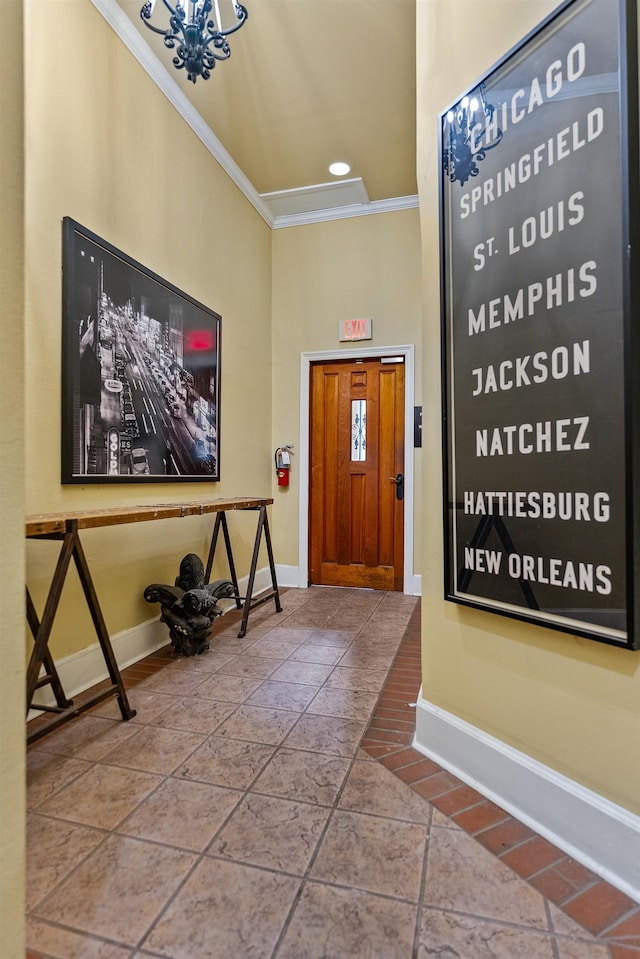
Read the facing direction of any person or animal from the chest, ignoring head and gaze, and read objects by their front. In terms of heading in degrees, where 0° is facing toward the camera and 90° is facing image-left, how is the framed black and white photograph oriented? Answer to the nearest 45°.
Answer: approximately 315°

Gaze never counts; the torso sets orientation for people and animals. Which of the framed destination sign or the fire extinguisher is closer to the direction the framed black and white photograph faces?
the framed destination sign

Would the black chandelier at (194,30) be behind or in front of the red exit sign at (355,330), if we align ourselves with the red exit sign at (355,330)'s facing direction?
in front

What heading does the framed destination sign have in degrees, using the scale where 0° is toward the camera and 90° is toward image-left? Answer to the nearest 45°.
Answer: approximately 45°

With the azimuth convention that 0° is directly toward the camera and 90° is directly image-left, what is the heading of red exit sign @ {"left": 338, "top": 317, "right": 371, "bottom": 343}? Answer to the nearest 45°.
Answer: approximately 0°
